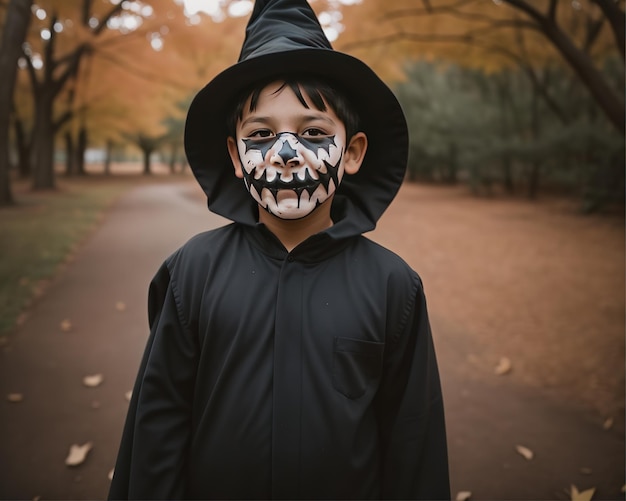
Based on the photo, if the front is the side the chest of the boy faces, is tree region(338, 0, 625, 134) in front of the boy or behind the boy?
behind

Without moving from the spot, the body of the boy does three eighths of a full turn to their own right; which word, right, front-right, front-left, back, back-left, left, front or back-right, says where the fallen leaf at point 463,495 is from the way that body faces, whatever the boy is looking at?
right

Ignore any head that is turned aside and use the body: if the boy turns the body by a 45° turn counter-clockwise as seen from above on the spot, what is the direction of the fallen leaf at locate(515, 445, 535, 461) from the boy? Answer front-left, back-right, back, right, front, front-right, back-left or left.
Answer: left

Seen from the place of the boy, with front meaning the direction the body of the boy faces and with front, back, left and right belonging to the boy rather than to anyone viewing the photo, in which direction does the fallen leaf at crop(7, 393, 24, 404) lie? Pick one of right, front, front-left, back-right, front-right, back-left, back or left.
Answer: back-right

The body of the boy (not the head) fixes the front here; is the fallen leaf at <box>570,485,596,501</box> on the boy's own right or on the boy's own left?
on the boy's own left

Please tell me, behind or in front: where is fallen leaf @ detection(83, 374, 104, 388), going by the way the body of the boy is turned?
behind

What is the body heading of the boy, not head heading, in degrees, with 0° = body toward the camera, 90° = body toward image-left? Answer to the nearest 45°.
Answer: approximately 0°

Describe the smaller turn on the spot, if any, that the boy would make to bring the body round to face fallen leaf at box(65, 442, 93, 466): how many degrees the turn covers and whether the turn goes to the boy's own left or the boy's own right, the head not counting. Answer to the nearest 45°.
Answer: approximately 135° to the boy's own right

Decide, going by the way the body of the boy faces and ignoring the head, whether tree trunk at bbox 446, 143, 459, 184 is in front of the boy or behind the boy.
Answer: behind

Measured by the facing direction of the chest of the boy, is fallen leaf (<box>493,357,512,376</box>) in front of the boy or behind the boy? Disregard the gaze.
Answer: behind

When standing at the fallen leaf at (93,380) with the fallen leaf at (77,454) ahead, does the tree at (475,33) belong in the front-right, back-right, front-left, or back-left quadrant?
back-left
